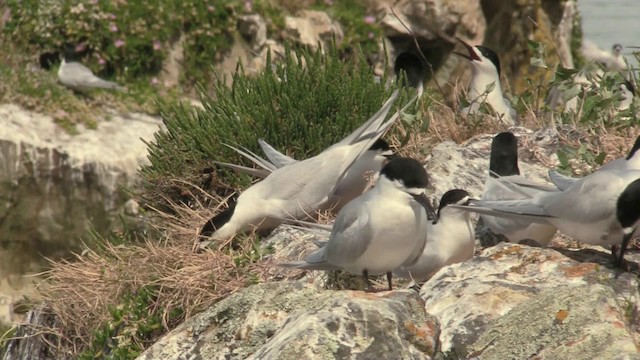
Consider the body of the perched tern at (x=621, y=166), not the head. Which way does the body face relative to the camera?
to the viewer's right

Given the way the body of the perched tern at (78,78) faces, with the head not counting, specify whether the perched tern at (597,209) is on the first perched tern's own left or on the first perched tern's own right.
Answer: on the first perched tern's own left

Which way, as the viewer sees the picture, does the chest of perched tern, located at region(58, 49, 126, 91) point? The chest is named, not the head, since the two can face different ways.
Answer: to the viewer's left

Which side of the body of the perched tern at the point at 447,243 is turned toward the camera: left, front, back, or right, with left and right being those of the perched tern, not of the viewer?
right

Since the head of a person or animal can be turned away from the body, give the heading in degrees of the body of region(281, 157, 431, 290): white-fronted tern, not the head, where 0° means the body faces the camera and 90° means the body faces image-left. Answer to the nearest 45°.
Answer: approximately 315°

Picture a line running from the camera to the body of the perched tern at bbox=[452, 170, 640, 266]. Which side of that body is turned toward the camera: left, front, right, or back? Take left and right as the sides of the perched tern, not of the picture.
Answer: right
